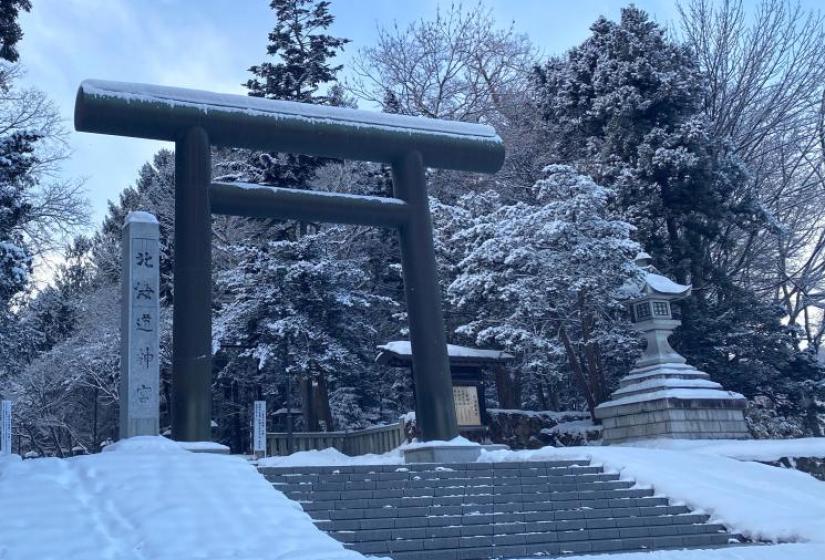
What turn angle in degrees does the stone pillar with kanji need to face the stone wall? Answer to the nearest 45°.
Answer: approximately 135° to its left

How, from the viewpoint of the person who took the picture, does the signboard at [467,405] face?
facing the viewer

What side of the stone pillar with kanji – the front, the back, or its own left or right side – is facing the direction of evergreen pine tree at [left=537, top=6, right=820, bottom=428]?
left

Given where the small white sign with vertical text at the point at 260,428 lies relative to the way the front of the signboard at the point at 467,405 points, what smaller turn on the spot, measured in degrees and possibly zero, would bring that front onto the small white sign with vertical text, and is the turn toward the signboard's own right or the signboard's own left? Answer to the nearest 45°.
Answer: approximately 90° to the signboard's own right

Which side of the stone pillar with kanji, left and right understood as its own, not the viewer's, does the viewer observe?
front

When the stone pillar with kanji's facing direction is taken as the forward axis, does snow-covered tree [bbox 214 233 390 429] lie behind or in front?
behind

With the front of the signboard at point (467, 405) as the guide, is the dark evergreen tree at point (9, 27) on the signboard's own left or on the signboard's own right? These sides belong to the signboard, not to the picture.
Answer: on the signboard's own right

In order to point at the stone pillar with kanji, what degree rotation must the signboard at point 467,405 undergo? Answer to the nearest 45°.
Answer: approximately 45° to its right

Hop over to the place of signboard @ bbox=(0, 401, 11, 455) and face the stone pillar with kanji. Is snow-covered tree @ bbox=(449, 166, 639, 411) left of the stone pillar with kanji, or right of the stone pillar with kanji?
left

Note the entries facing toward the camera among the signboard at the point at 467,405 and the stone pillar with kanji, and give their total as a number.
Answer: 2

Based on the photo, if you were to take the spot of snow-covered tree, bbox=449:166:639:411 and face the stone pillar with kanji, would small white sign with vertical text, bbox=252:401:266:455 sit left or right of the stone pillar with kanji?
right

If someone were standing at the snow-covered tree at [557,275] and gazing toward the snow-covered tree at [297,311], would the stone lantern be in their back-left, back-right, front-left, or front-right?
back-left

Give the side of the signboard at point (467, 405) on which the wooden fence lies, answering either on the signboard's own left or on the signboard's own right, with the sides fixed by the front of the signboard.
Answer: on the signboard's own right
